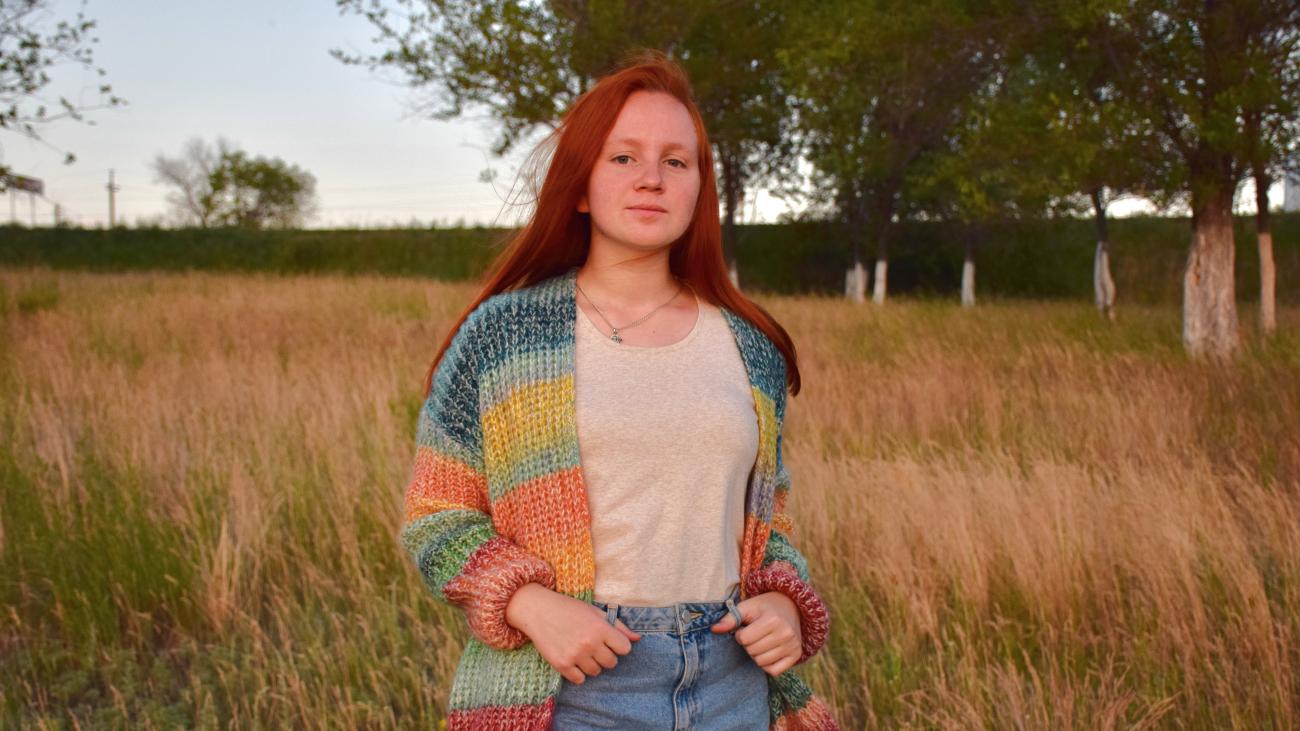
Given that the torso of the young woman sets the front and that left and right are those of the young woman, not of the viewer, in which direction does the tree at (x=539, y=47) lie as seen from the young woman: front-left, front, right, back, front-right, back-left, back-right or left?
back-left

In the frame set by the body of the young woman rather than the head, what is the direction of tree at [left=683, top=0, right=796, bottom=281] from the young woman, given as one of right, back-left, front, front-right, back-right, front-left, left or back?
back-left

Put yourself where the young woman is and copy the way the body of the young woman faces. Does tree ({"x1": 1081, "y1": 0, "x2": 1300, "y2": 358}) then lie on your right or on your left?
on your left

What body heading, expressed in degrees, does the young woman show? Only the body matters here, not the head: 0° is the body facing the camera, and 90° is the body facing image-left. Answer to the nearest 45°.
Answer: approximately 315°

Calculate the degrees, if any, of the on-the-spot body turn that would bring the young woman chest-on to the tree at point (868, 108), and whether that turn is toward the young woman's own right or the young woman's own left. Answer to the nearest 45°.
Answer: approximately 135° to the young woman's own left

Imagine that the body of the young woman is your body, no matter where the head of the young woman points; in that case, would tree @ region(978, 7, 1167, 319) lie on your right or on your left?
on your left

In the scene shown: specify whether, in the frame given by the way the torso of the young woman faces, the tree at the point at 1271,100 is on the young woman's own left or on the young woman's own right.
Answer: on the young woman's own left
